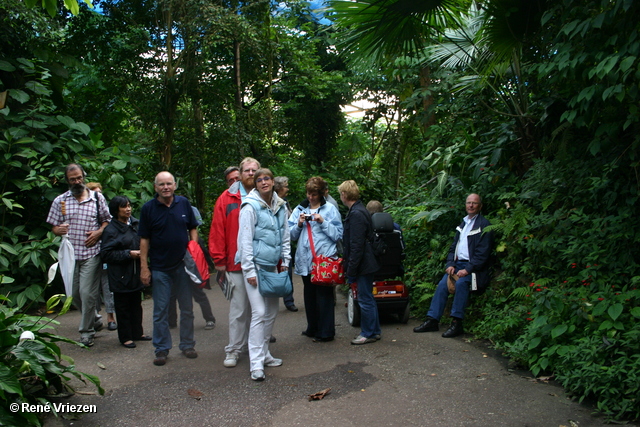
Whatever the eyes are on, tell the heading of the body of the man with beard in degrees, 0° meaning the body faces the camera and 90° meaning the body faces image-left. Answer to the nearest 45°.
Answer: approximately 0°

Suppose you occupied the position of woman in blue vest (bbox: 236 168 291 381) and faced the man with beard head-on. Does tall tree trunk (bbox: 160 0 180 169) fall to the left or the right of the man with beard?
right

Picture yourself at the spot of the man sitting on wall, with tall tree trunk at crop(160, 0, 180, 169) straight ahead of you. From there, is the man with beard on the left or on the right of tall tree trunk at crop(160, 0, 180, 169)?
left

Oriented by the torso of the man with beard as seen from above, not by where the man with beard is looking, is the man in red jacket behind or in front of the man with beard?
in front

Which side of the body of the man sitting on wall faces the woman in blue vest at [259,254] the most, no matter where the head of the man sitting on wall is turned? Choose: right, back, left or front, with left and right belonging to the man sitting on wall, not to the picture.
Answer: front

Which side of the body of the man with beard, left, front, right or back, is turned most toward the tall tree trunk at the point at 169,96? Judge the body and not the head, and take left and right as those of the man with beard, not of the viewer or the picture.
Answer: back

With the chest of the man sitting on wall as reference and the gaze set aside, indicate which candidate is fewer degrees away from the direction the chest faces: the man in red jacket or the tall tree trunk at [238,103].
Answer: the man in red jacket

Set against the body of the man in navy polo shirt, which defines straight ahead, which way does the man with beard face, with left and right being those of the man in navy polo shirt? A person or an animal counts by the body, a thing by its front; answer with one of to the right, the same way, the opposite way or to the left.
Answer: the same way

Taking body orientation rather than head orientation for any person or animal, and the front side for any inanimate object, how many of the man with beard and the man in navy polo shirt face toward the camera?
2

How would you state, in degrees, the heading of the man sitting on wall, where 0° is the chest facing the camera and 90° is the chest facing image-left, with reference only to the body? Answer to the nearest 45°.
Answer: approximately 45°

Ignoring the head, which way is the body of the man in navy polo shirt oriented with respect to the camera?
toward the camera

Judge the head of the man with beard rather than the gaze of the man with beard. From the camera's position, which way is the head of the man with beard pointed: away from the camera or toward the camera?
toward the camera

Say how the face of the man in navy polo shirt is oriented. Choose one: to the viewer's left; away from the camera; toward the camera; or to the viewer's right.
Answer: toward the camera
